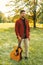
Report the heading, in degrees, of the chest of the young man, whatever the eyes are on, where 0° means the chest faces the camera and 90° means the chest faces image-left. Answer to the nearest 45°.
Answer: approximately 315°
